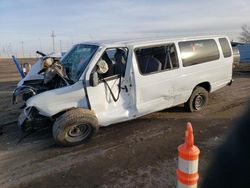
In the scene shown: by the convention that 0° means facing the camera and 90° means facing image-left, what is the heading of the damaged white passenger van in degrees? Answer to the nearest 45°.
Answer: approximately 45°

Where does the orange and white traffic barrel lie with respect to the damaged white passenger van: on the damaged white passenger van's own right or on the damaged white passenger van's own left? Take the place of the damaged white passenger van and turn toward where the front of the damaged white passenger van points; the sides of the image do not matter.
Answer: on the damaged white passenger van's own left
